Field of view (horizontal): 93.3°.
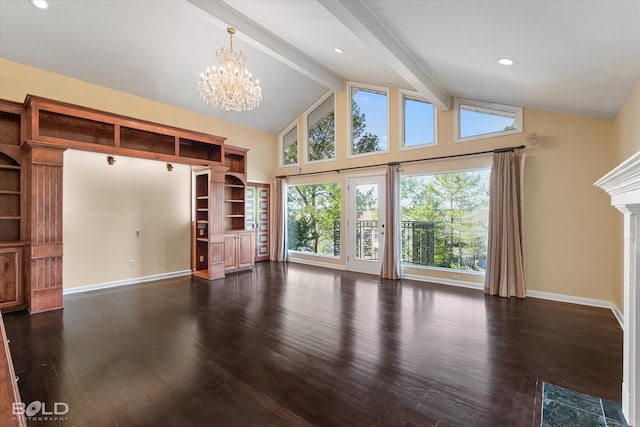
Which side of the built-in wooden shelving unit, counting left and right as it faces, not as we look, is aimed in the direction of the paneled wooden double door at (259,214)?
left

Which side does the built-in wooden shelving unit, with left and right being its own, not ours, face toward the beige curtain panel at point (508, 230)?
front

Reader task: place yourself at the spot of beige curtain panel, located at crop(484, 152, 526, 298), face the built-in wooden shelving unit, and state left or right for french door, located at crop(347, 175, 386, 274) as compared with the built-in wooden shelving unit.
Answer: right

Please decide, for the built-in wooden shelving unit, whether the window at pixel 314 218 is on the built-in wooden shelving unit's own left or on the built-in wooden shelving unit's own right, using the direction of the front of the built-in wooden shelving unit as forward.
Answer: on the built-in wooden shelving unit's own left

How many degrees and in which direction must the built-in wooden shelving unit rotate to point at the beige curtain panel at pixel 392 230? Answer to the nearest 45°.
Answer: approximately 45° to its left

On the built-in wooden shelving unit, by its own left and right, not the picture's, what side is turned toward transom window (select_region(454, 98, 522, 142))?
front

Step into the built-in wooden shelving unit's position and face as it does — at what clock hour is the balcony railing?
The balcony railing is roughly at 11 o'clock from the built-in wooden shelving unit.

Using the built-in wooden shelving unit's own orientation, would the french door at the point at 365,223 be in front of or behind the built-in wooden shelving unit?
in front

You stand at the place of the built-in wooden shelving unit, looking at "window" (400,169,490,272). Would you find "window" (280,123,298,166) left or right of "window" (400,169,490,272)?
left

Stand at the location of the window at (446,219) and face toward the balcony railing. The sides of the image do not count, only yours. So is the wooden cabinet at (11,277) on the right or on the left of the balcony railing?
left

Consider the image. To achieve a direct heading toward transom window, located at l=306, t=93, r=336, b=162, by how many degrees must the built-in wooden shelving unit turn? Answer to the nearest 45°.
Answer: approximately 45° to its left

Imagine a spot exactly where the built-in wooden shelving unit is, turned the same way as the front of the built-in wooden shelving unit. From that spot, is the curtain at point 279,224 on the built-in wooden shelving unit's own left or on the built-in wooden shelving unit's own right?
on the built-in wooden shelving unit's own left

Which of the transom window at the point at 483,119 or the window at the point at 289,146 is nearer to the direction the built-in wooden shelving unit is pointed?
the transom window

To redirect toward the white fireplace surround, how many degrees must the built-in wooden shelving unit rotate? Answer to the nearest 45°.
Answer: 0° — it already faces it

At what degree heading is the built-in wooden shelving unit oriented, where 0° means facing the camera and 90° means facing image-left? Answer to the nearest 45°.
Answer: approximately 315°
